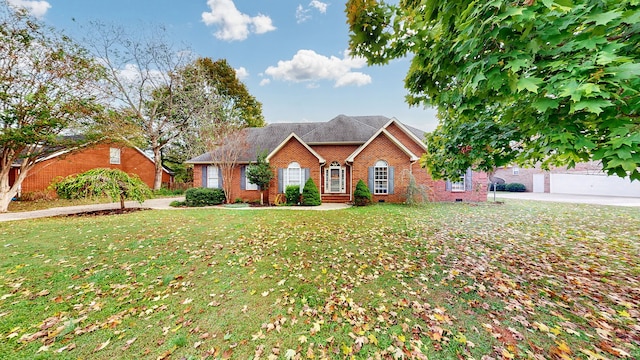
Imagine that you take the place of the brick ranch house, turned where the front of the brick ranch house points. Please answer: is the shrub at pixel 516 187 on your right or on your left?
on your left

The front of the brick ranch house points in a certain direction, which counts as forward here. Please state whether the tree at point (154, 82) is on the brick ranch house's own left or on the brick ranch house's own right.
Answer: on the brick ranch house's own right

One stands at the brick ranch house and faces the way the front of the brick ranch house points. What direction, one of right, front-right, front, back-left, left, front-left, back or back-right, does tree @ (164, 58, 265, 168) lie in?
back-right

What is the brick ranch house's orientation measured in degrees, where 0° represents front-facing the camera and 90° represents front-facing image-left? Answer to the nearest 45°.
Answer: approximately 0°

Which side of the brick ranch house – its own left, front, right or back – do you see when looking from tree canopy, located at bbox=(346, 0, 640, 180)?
front

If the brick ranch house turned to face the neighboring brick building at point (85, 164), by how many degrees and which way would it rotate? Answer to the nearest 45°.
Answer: approximately 90° to its right

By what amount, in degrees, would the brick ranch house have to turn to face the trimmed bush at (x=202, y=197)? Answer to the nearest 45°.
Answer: approximately 90° to its right
